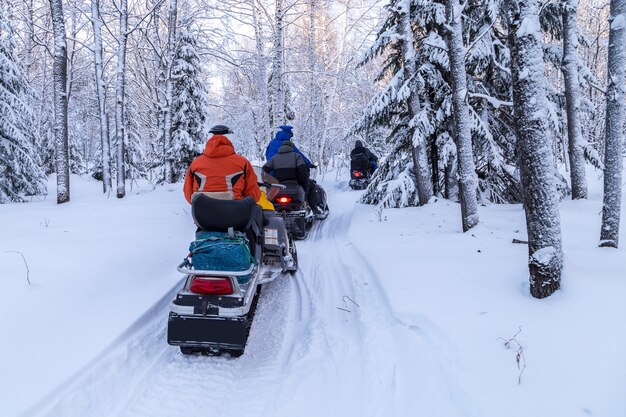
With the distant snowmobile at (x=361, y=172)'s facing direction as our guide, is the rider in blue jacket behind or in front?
behind

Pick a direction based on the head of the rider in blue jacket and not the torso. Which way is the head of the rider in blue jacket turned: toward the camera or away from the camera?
away from the camera

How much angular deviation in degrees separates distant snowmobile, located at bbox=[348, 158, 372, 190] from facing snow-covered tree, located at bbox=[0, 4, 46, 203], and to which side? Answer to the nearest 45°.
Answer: approximately 90° to its left

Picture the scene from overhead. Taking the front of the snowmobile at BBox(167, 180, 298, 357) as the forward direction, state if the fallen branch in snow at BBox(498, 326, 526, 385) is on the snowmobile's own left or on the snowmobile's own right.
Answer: on the snowmobile's own right

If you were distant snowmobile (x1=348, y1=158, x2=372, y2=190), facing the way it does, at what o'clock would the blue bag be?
The blue bag is roughly at 6 o'clock from the distant snowmobile.

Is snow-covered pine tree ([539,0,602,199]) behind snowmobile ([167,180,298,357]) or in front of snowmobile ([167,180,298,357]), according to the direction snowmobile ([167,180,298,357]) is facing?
in front

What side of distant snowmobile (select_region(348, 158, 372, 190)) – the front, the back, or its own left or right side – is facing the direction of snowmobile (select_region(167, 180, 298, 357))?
back

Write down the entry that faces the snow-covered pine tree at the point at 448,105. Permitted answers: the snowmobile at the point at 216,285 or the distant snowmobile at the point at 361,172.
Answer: the snowmobile

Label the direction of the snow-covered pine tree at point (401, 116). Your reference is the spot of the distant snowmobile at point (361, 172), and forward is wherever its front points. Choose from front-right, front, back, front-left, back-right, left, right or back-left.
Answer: back

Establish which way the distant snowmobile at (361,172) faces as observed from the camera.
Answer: facing away from the viewer

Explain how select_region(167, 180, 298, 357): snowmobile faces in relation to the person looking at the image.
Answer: facing away from the viewer and to the right of the viewer

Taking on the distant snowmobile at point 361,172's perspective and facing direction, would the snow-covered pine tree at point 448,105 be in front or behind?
behind

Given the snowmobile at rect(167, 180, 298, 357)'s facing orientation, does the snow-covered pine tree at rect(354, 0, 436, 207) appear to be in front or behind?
in front

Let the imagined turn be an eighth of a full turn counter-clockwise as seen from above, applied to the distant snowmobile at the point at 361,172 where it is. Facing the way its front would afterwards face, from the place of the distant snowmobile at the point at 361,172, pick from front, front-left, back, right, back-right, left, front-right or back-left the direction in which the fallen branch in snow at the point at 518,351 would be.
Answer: back-left

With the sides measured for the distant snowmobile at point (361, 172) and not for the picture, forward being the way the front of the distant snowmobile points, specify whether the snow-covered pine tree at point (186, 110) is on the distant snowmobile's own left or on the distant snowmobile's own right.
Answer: on the distant snowmobile's own left
